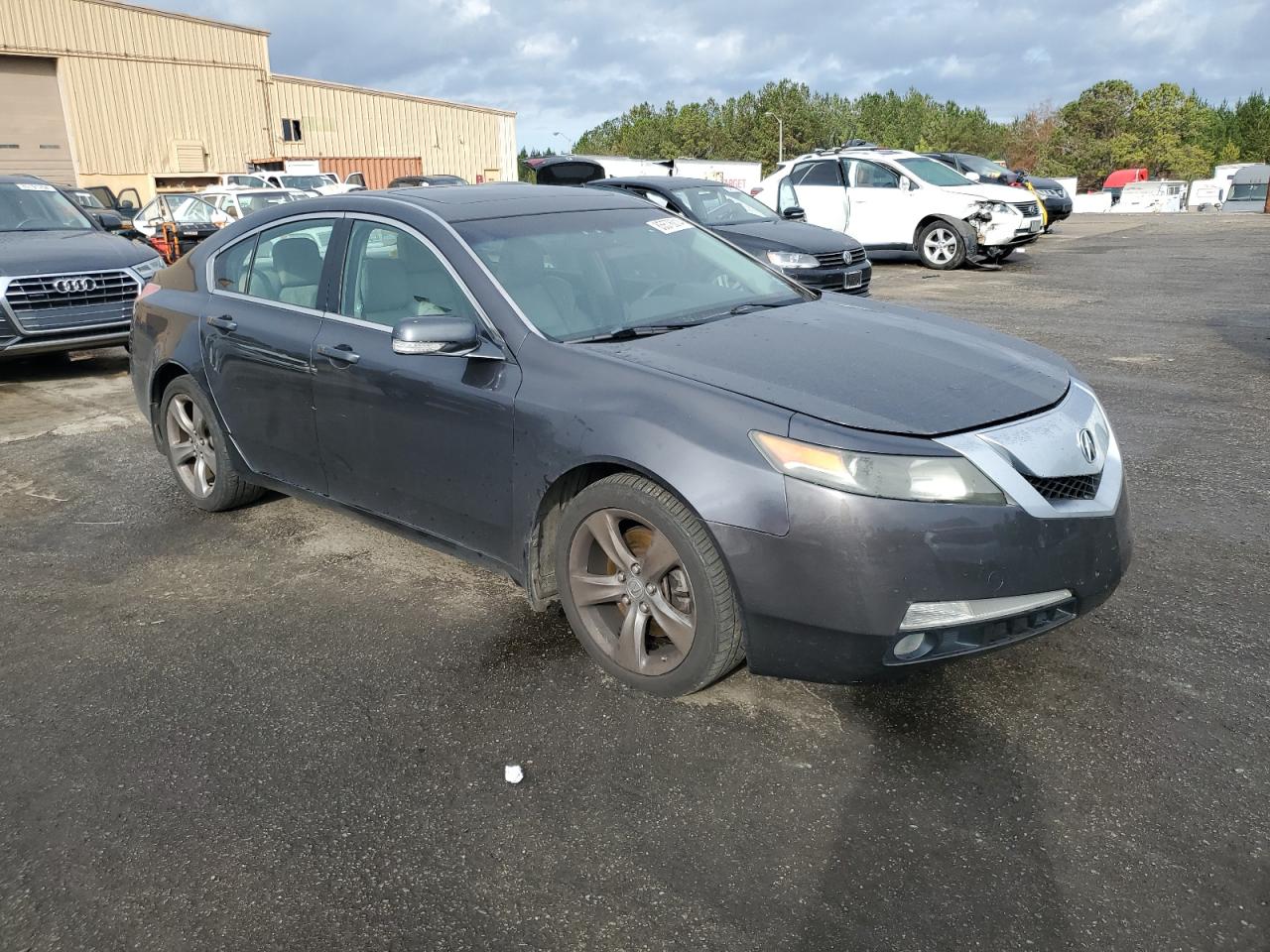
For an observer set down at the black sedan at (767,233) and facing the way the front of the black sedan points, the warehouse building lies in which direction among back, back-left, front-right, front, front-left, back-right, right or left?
back

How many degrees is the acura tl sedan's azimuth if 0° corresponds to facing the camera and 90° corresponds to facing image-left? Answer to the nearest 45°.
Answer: approximately 315°

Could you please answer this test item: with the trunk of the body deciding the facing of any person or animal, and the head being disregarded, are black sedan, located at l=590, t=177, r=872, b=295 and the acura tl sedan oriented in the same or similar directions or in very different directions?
same or similar directions

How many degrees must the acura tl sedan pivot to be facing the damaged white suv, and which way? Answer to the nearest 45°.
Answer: approximately 135° to its left

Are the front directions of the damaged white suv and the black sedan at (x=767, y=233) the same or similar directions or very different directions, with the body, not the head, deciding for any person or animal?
same or similar directions

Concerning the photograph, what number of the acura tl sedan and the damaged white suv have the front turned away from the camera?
0

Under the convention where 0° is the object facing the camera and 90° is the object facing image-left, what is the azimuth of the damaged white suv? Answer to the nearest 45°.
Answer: approximately 315°

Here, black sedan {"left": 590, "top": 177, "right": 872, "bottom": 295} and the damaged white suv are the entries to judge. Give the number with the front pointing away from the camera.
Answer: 0

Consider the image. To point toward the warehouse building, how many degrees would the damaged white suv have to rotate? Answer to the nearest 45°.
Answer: approximately 180°

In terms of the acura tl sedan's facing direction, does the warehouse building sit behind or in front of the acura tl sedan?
behind

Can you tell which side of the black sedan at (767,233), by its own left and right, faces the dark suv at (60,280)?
right

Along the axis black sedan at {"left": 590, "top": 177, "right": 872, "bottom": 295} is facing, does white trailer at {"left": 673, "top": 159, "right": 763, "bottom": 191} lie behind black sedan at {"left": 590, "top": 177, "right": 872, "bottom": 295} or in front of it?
behind

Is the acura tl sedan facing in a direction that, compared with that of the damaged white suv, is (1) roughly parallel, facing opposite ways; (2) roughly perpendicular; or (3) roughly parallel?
roughly parallel

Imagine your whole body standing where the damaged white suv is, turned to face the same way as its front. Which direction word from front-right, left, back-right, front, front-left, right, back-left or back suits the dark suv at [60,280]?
right

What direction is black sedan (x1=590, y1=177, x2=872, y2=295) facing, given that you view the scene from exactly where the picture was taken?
facing the viewer and to the right of the viewer

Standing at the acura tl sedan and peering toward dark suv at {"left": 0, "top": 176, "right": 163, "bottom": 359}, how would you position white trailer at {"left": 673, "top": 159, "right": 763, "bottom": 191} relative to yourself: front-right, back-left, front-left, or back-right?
front-right

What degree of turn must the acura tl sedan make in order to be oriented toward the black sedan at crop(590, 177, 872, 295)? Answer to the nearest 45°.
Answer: approximately 135° to its left

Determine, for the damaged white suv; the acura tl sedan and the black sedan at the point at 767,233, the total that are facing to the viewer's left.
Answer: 0
